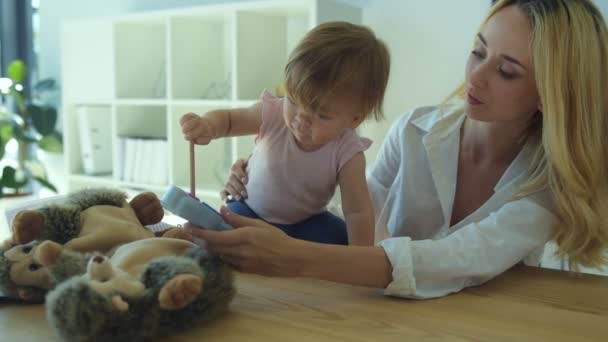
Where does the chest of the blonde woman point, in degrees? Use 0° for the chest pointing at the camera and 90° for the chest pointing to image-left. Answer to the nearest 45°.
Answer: approximately 45°

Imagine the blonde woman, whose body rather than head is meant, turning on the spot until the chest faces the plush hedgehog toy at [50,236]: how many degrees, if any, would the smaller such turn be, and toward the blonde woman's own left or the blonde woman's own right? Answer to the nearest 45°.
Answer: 0° — they already face it

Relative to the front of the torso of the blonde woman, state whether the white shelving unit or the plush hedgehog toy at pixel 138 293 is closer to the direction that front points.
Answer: the plush hedgehog toy

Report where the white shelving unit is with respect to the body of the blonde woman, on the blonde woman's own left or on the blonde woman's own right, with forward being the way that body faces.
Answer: on the blonde woman's own right

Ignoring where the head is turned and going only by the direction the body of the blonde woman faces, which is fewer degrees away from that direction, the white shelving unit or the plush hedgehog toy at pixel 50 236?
the plush hedgehog toy

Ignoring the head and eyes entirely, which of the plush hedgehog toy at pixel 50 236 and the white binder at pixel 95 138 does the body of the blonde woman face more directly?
the plush hedgehog toy

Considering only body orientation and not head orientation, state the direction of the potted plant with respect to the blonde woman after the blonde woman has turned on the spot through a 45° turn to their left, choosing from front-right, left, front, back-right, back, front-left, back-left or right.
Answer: back-right

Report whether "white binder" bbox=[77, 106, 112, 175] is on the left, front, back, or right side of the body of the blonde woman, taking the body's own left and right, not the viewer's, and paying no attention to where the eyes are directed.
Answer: right

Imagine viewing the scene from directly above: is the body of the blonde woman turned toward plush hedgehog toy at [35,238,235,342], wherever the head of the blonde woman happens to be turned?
yes
